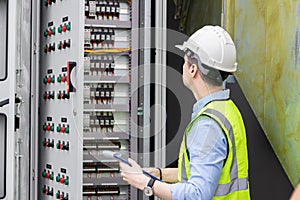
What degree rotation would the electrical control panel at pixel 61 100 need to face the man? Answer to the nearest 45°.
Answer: approximately 45° to its left

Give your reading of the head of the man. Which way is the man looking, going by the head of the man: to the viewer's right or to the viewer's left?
to the viewer's left
